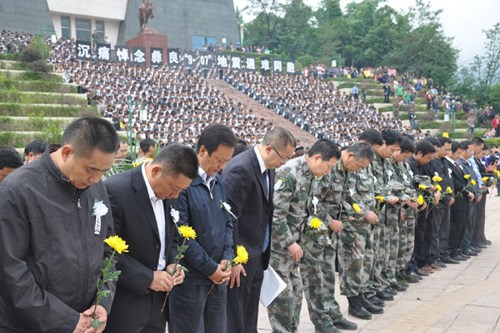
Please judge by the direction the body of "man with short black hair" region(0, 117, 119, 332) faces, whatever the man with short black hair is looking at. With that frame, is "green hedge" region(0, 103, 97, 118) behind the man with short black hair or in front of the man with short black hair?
behind

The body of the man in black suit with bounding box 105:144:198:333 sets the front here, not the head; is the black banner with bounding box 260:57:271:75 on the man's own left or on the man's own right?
on the man's own left

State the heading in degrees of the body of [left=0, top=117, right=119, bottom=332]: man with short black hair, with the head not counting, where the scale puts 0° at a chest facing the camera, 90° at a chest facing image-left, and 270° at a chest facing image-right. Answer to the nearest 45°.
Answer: approximately 315°

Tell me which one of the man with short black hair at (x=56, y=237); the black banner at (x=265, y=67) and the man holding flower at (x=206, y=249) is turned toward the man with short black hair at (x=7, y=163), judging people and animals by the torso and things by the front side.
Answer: the black banner

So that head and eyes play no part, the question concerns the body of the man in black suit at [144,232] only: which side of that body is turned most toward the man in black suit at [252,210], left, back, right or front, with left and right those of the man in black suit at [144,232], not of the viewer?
left

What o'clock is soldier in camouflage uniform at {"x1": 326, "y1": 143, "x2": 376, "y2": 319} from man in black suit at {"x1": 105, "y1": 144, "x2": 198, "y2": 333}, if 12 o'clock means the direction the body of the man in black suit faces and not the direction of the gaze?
The soldier in camouflage uniform is roughly at 9 o'clock from the man in black suit.

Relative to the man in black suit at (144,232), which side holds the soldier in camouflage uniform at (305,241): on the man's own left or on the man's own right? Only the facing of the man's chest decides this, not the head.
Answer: on the man's own left

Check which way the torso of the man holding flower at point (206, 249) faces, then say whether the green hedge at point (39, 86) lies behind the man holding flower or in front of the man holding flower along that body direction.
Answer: behind

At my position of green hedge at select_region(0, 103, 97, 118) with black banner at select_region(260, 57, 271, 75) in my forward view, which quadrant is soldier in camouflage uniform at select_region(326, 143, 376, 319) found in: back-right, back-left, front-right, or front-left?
back-right
